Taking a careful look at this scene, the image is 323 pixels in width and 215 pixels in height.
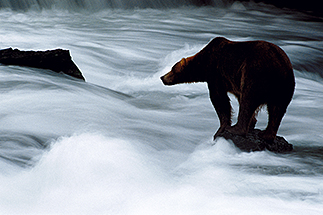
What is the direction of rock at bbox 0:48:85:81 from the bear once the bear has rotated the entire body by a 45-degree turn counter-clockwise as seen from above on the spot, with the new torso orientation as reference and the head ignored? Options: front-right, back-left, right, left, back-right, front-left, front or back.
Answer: right

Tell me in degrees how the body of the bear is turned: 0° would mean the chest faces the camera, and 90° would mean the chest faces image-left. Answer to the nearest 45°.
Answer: approximately 90°
